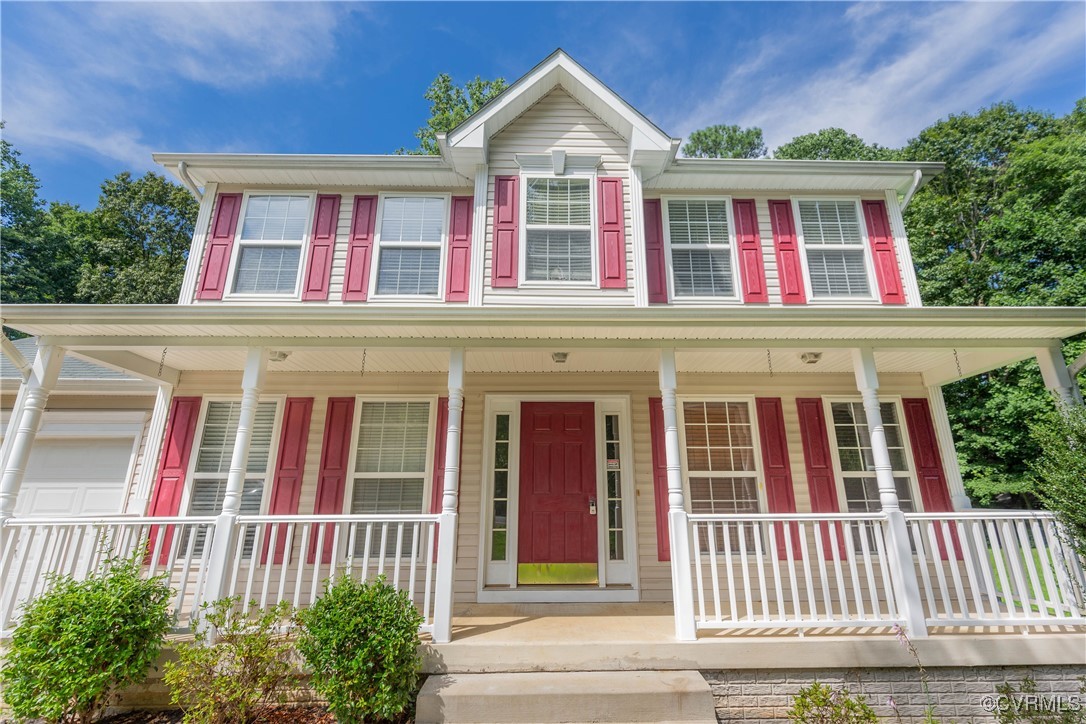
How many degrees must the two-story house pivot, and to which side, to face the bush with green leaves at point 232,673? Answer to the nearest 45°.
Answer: approximately 45° to its right

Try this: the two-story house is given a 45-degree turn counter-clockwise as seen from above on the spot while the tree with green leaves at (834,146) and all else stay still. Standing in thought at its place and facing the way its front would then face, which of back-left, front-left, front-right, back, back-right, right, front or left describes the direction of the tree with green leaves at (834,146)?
left

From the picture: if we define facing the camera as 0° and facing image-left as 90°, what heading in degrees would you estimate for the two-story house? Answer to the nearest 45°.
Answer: approximately 0°

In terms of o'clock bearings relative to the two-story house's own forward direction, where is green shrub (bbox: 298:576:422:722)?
The green shrub is roughly at 1 o'clock from the two-story house.

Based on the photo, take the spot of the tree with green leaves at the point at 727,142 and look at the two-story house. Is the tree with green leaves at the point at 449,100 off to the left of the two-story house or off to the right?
right

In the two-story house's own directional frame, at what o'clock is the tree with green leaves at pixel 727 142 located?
The tree with green leaves is roughly at 7 o'clock from the two-story house.

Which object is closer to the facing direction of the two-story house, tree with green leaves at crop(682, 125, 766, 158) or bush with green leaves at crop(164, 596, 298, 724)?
the bush with green leaves

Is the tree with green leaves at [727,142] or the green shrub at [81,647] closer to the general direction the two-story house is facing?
the green shrub

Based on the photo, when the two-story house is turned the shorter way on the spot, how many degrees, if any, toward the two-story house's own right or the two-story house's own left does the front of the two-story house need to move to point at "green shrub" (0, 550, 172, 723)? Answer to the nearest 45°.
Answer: approximately 45° to the two-story house's own right
